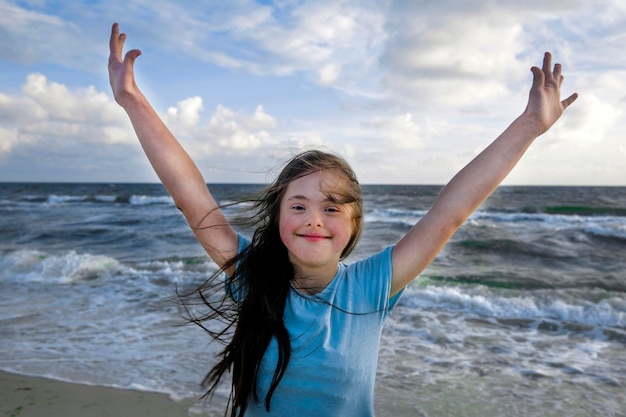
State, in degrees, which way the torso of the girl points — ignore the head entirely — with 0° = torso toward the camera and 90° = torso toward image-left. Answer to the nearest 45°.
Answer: approximately 0°
